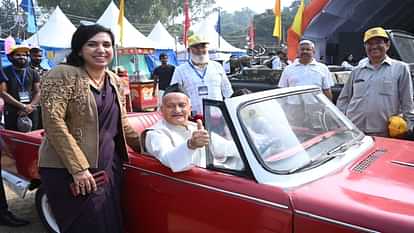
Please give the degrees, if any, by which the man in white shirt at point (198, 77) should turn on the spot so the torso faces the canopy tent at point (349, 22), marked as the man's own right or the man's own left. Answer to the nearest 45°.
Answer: approximately 135° to the man's own left

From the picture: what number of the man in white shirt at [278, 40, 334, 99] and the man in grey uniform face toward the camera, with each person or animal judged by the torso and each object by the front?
2

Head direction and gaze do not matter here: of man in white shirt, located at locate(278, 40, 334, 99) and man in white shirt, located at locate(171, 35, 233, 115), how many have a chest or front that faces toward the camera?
2

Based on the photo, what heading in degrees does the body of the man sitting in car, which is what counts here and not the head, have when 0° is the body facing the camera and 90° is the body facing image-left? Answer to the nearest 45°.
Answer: approximately 315°

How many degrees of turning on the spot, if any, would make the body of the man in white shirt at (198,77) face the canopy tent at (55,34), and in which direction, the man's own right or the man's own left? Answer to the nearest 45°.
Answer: approximately 135° to the man's own right

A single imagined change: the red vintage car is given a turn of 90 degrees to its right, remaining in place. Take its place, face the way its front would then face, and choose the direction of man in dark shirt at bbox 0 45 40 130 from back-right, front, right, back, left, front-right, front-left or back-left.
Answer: right

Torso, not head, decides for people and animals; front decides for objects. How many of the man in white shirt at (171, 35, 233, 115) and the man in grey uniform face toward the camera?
2

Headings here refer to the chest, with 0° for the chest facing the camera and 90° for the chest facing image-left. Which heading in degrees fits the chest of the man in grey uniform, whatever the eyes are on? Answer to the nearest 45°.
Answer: approximately 0°

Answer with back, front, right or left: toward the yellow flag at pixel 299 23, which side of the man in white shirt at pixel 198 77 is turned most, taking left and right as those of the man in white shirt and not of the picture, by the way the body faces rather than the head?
back

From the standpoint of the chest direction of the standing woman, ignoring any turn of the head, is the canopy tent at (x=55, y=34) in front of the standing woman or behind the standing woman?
behind

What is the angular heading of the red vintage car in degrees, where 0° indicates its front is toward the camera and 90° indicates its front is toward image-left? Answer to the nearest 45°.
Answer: approximately 315°

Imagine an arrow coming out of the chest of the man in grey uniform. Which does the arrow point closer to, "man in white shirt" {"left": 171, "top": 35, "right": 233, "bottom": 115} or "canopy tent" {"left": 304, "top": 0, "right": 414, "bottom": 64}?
the man in white shirt
